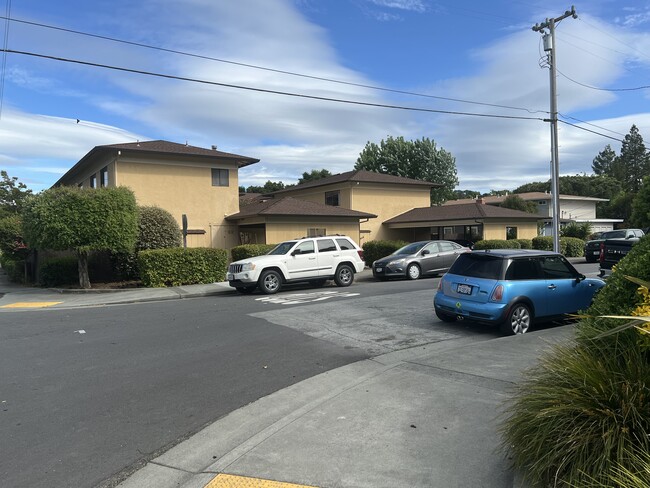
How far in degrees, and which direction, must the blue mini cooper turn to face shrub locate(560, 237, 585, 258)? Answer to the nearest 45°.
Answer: approximately 45° to its left

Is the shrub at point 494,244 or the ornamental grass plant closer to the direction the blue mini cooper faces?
the shrub

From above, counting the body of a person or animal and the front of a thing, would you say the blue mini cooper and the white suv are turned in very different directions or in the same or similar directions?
very different directions

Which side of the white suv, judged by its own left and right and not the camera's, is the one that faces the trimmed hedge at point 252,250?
right

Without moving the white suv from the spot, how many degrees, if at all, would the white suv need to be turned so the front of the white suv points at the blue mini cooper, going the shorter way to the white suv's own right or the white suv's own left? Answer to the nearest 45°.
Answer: approximately 90° to the white suv's own left

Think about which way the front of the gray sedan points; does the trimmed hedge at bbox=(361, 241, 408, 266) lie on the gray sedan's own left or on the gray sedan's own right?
on the gray sedan's own right

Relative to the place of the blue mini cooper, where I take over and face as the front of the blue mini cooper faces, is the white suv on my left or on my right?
on my left

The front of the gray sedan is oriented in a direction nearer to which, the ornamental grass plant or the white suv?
the white suv

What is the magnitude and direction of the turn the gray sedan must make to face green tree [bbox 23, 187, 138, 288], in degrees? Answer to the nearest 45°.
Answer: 0° — it already faces it

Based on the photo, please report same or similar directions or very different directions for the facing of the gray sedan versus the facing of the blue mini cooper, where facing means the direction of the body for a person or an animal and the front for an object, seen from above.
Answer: very different directions

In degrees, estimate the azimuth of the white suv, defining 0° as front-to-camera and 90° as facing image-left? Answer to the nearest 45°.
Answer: approximately 45°

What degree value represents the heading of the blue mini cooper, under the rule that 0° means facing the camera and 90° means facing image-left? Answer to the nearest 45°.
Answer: approximately 225°

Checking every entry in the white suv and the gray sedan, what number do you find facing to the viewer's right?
0

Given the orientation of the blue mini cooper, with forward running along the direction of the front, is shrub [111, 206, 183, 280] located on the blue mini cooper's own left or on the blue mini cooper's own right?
on the blue mini cooper's own left

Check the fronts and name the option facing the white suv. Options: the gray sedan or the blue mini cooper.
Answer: the gray sedan
